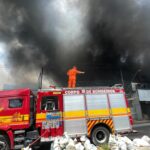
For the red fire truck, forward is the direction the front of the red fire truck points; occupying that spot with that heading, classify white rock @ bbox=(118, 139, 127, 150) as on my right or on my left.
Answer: on my left

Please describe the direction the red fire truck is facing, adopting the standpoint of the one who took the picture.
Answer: facing to the left of the viewer
